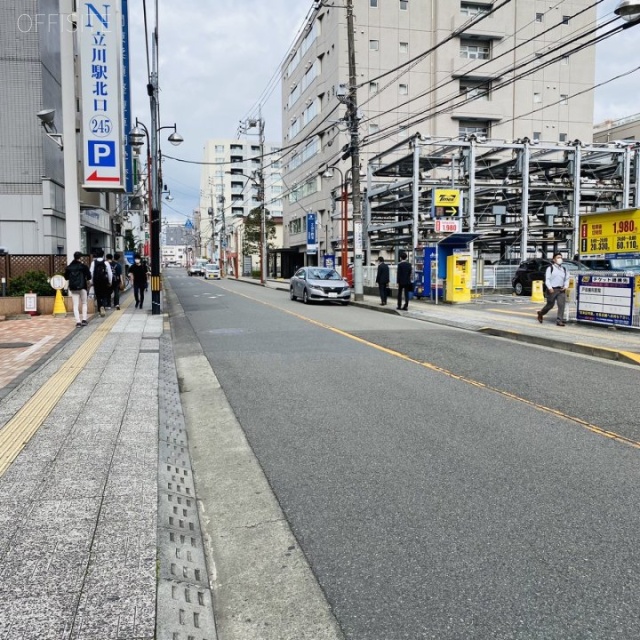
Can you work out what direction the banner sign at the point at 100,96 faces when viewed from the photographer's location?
facing the viewer

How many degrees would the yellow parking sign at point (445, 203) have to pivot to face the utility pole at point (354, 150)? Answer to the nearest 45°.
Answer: approximately 45° to its right

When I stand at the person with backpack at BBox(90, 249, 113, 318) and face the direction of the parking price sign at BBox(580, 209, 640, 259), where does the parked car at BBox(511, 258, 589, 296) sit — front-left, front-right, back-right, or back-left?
front-left

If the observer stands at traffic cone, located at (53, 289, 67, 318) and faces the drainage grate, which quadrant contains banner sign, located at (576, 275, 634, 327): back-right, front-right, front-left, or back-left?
front-left

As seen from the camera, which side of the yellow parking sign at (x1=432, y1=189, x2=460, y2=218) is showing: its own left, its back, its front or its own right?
front

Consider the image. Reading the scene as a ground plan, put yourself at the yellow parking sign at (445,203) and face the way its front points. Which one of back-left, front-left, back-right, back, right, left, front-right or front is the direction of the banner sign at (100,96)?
front-right
